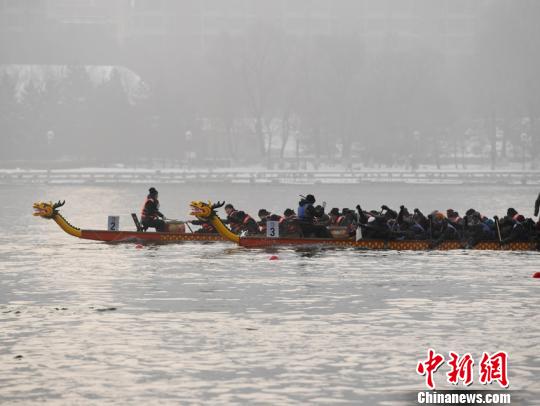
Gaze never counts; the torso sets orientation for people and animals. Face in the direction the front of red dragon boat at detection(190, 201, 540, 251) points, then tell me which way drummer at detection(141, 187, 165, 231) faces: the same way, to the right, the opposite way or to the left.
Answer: the opposite way

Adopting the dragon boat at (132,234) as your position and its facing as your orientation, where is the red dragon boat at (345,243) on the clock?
The red dragon boat is roughly at 7 o'clock from the dragon boat.

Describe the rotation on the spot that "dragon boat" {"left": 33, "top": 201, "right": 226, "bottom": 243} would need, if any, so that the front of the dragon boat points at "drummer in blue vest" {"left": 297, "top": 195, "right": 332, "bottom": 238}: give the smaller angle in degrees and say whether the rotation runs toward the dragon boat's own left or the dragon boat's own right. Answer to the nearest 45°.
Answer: approximately 135° to the dragon boat's own left

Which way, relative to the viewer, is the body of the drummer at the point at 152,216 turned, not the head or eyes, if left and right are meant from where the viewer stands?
facing to the right of the viewer

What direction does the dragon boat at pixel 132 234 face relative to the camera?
to the viewer's left

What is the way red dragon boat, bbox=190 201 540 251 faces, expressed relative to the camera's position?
facing to the left of the viewer
